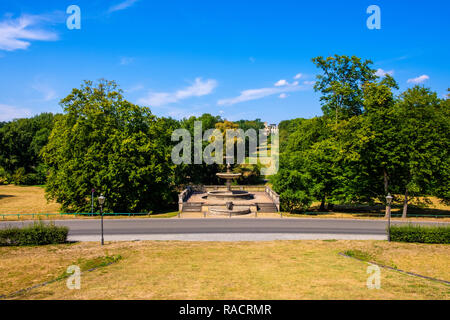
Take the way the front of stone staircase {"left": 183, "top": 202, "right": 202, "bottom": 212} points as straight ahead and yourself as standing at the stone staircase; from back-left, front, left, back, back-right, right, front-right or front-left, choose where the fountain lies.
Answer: left

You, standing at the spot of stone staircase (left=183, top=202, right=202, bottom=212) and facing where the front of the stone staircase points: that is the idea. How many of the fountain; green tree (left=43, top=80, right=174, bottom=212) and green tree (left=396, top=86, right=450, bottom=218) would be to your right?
1

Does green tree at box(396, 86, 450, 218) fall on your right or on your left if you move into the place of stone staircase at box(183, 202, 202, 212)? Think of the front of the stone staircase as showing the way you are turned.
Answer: on your left

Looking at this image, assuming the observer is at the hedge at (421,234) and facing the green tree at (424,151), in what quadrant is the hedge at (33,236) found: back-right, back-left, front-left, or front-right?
back-left

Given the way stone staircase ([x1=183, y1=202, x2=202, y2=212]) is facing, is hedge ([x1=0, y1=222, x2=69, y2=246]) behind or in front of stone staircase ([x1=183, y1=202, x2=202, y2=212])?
in front

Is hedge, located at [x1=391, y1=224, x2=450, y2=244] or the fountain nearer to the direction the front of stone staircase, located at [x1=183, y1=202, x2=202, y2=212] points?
the hedge

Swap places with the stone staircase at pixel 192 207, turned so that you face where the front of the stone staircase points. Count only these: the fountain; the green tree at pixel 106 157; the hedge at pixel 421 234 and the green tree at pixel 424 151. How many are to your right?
1

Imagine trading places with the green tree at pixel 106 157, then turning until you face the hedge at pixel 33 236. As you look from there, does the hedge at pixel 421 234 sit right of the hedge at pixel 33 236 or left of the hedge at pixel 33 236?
left

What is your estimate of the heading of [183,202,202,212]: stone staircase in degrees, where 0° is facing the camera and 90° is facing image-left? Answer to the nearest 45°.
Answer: approximately 0°

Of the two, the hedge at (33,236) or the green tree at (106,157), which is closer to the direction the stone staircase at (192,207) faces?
the hedge

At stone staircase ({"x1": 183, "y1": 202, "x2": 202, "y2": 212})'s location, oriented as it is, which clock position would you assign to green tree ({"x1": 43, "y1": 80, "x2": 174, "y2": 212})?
The green tree is roughly at 3 o'clock from the stone staircase.
